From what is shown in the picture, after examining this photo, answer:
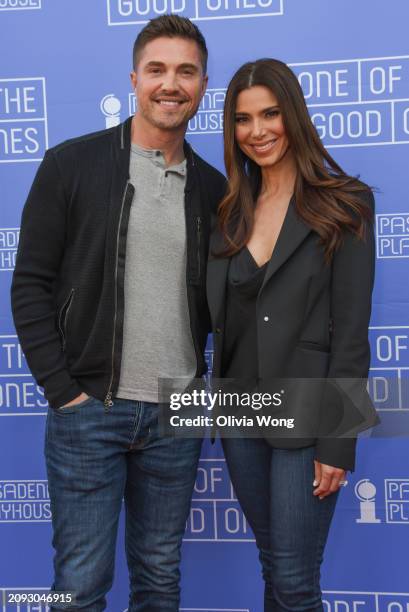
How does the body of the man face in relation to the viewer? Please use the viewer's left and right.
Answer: facing the viewer and to the right of the viewer

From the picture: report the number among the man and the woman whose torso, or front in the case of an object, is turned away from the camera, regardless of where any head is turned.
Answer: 0
